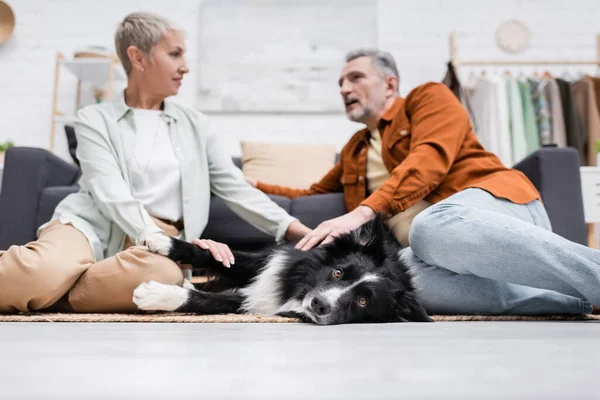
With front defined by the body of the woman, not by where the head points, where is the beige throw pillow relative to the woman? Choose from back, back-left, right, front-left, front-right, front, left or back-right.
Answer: left

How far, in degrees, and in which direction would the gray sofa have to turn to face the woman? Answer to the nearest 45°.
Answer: approximately 45° to its right

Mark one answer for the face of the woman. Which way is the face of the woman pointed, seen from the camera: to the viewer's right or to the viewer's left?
to the viewer's right

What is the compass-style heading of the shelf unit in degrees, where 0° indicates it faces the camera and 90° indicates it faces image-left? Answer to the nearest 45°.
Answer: approximately 0°

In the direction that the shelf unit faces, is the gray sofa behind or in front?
in front

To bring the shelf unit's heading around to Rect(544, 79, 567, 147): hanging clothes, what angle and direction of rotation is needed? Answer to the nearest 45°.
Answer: approximately 45° to its left

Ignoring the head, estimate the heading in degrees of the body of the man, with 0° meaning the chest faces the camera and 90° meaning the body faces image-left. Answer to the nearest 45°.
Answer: approximately 45°

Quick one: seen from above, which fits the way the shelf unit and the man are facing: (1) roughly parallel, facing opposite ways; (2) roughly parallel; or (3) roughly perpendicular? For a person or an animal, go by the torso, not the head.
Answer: roughly perpendicular

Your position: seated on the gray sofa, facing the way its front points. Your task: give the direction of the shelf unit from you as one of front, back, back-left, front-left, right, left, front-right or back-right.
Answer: back-right

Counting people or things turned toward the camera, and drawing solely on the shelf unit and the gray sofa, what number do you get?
2

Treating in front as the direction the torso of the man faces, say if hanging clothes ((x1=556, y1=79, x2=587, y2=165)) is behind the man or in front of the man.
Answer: behind

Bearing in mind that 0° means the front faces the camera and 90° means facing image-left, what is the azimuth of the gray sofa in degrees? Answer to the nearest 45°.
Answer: approximately 0°

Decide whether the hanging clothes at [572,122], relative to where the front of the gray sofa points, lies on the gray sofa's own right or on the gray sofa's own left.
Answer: on the gray sofa's own left

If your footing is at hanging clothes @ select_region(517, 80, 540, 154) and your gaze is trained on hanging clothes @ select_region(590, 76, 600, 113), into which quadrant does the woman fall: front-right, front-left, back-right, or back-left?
back-right

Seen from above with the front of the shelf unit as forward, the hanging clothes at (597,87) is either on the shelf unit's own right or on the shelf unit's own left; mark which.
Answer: on the shelf unit's own left
